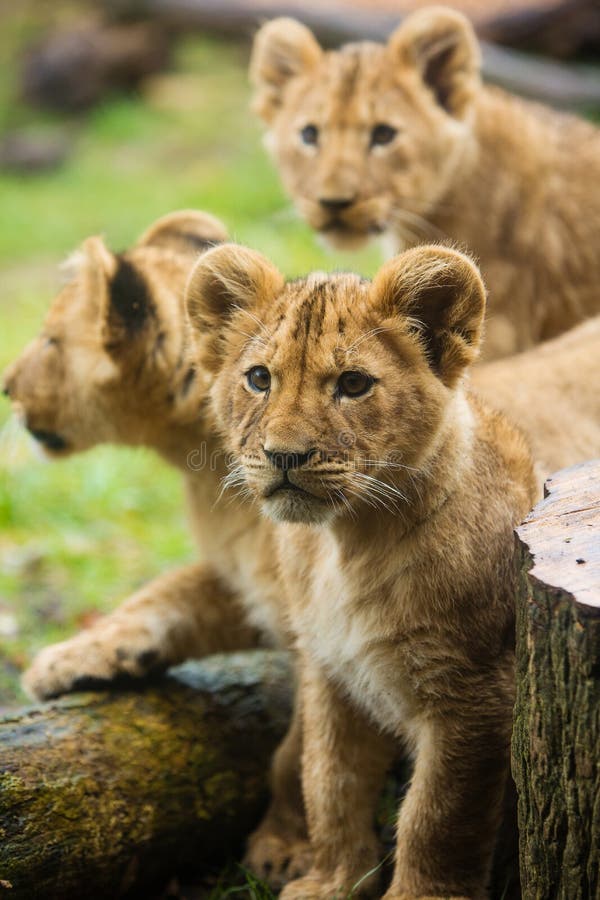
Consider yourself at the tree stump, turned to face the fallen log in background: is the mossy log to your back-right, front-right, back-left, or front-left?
front-left

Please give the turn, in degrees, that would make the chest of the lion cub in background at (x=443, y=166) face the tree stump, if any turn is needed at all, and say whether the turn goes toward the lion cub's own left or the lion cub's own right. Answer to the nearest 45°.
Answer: approximately 45° to the lion cub's own left

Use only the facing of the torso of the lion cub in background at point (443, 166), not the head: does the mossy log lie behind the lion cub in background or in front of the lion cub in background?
in front

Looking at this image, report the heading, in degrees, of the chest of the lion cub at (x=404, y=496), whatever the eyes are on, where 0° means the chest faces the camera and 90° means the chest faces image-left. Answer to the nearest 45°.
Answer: approximately 45°

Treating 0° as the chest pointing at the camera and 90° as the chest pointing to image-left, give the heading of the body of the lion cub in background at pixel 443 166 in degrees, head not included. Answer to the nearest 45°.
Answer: approximately 45°

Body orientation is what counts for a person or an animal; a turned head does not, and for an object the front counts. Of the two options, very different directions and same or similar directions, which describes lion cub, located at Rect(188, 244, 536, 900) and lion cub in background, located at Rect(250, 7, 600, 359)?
same or similar directions

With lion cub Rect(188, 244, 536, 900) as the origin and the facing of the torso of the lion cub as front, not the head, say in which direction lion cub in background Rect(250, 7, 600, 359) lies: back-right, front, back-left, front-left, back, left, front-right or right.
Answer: back-right

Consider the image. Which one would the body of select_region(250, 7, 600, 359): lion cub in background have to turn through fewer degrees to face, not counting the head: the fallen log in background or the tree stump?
the tree stump

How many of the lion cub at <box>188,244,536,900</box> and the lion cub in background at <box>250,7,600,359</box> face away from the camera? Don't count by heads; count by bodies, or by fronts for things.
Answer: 0

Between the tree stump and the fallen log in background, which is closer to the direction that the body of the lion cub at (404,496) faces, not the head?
the tree stump

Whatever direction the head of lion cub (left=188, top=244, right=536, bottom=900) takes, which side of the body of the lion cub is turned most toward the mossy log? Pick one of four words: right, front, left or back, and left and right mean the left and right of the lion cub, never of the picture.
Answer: right

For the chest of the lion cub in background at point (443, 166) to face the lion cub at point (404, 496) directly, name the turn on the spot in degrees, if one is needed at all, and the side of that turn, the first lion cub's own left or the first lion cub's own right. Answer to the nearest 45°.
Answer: approximately 45° to the first lion cub's own left
